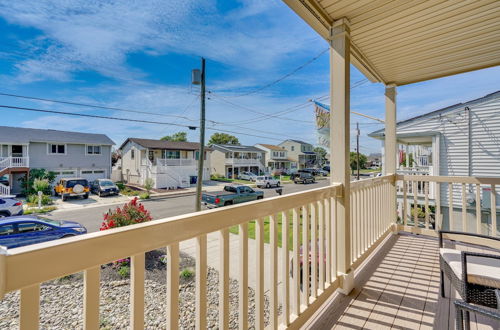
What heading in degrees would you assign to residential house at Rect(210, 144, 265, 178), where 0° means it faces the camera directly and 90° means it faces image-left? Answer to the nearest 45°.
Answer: approximately 315°

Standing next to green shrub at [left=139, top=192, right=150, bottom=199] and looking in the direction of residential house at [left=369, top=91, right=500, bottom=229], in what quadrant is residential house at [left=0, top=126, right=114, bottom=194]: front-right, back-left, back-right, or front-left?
back-right

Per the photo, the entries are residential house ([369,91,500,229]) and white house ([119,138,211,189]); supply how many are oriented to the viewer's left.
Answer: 1

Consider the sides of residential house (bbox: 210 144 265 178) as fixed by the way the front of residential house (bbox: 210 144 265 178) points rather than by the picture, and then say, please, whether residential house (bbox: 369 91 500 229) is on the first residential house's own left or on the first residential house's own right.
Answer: on the first residential house's own left

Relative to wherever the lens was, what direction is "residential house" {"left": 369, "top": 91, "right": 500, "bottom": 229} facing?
facing to the left of the viewer

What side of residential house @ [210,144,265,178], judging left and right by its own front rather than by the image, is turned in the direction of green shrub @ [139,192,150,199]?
right

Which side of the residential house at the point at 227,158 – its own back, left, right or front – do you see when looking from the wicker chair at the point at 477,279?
front

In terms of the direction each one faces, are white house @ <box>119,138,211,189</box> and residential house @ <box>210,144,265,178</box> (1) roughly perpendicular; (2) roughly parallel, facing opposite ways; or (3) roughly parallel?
roughly parallel

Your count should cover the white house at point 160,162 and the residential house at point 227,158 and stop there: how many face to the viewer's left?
0

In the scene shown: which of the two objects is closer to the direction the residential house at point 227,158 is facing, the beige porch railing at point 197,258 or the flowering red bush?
the beige porch railing

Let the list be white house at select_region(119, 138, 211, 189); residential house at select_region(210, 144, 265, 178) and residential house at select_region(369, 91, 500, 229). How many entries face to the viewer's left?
1

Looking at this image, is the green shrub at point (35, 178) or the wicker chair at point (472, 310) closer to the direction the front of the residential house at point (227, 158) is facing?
the wicker chair

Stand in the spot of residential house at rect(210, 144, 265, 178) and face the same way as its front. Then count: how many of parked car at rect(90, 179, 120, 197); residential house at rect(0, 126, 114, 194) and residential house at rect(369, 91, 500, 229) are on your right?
2
